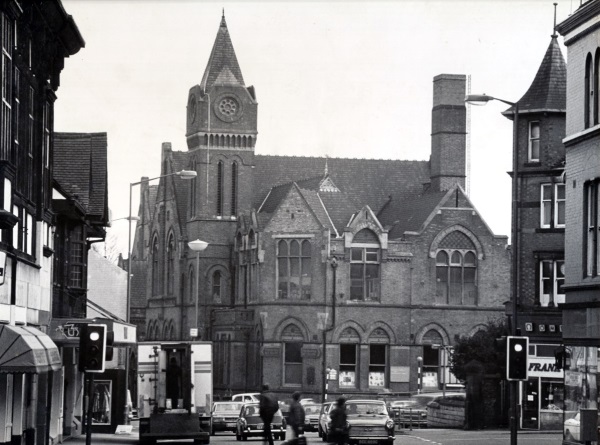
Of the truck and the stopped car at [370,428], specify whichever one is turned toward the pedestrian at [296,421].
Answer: the stopped car

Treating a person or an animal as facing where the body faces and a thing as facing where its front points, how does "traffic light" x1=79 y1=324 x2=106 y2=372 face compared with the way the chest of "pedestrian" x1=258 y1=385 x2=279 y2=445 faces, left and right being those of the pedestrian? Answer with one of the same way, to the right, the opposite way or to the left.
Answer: the opposite way

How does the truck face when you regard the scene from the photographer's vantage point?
facing away from the viewer

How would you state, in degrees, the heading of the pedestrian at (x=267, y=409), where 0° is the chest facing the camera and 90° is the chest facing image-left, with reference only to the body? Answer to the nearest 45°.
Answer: approximately 180°

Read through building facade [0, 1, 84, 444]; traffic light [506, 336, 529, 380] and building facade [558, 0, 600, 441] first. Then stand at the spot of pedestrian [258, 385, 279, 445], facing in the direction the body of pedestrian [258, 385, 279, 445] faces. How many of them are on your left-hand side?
1

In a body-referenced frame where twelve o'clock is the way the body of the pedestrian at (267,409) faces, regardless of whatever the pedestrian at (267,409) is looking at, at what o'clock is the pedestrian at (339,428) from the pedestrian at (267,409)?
the pedestrian at (339,428) is roughly at 4 o'clock from the pedestrian at (267,409).

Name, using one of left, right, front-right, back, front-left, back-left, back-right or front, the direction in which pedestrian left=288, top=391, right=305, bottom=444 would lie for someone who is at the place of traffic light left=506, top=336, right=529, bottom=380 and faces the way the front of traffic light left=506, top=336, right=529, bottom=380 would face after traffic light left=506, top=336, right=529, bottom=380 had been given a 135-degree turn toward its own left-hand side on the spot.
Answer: back-left

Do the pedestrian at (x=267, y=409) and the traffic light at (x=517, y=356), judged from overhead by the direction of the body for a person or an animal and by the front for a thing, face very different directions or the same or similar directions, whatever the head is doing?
very different directions
